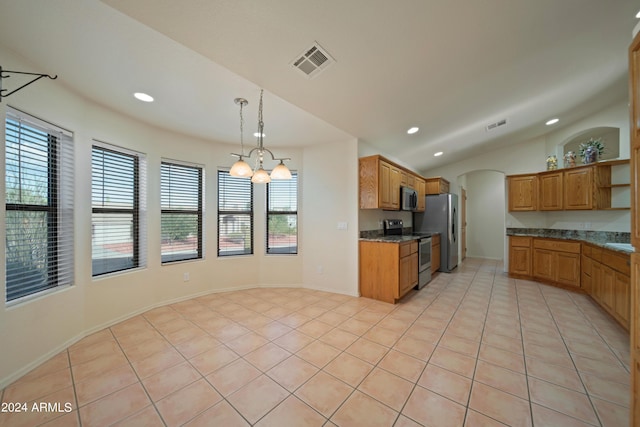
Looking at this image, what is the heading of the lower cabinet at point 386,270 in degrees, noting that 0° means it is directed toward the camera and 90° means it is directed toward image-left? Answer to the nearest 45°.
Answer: approximately 270°

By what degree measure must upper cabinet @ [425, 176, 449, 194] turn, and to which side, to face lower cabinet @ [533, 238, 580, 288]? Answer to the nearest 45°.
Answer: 0° — it already faces it

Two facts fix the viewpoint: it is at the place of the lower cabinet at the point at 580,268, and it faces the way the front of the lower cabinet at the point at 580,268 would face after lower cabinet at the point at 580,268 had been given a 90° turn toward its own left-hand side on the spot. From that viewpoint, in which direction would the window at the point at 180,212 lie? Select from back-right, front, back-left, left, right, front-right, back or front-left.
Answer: right

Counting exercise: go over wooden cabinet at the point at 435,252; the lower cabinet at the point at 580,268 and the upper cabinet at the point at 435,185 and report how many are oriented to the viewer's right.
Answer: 2

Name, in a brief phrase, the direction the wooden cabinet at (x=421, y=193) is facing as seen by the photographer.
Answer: facing to the right of the viewer

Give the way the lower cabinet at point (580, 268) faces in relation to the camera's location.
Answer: facing the viewer and to the left of the viewer

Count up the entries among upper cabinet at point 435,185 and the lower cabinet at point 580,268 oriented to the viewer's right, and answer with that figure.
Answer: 1

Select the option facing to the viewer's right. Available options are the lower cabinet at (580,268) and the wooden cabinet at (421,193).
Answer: the wooden cabinet

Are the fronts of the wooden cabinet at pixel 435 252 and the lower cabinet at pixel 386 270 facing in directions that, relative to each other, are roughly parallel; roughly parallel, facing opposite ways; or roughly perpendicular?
roughly parallel

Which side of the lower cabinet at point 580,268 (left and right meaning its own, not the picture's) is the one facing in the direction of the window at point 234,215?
front
